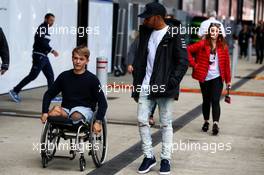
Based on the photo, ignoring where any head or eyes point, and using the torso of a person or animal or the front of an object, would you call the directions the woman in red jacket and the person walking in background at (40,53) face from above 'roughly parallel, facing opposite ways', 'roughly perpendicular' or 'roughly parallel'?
roughly perpendicular

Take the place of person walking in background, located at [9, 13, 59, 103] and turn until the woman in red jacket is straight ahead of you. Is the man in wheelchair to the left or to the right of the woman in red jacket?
right

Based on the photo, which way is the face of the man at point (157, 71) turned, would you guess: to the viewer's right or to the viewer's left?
to the viewer's left

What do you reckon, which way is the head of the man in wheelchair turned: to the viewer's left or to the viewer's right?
to the viewer's right

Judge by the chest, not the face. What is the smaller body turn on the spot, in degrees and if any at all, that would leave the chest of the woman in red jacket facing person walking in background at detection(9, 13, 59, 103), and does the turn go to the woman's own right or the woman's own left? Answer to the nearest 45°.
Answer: approximately 135° to the woman's own right

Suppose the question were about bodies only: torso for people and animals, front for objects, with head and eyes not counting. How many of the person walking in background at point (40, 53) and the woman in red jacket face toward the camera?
1

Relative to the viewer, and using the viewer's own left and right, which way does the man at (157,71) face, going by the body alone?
facing the viewer and to the left of the viewer

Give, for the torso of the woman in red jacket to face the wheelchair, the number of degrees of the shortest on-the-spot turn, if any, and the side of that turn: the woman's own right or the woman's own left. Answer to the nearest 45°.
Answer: approximately 45° to the woman's own right
